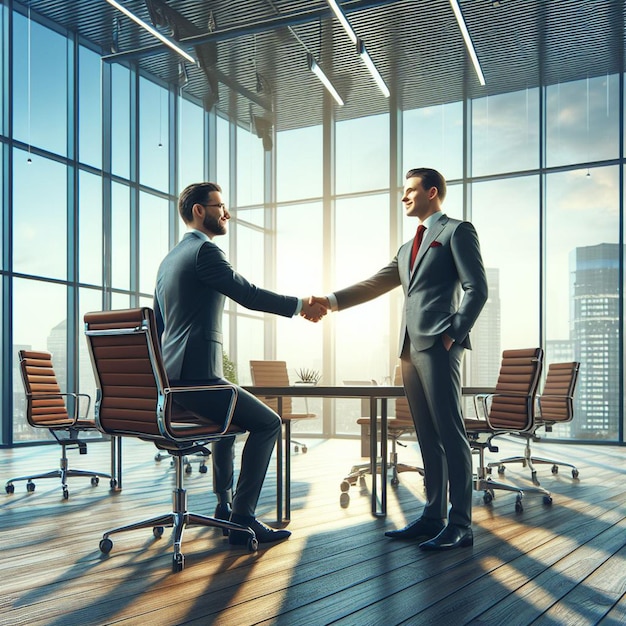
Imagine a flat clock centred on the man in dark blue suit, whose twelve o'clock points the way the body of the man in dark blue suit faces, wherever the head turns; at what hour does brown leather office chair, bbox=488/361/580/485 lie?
The brown leather office chair is roughly at 12 o'clock from the man in dark blue suit.

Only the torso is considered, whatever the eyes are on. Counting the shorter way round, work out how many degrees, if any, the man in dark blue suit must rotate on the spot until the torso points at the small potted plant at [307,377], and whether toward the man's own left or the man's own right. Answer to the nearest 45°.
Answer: approximately 45° to the man's own left

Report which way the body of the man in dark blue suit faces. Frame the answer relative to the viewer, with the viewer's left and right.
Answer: facing away from the viewer and to the right of the viewer

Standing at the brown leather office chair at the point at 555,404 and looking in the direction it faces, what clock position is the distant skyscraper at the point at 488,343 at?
The distant skyscraper is roughly at 4 o'clock from the brown leather office chair.

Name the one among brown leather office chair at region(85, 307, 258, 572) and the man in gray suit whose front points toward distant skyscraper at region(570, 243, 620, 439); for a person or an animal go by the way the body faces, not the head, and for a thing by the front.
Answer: the brown leather office chair

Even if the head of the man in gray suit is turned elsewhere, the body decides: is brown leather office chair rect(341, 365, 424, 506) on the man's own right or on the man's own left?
on the man's own right

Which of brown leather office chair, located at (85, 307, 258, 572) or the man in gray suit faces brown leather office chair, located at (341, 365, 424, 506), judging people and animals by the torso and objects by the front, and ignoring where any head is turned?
brown leather office chair, located at (85, 307, 258, 572)

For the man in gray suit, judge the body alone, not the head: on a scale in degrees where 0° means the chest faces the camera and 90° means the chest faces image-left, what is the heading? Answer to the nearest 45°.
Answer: approximately 45°

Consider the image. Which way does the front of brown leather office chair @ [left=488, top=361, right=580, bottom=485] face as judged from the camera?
facing the viewer and to the left of the viewer

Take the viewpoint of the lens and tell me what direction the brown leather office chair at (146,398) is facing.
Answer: facing away from the viewer and to the right of the viewer

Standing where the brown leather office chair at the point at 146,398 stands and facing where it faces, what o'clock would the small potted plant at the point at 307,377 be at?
The small potted plant is roughly at 11 o'clock from the brown leather office chair.

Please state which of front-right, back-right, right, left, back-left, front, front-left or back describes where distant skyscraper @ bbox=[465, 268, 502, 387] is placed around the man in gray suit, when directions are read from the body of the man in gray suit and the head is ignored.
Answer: back-right

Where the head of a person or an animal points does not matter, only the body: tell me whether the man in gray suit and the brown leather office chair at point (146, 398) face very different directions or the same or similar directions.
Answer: very different directions

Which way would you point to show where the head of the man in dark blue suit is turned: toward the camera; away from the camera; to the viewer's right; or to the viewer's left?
to the viewer's right
